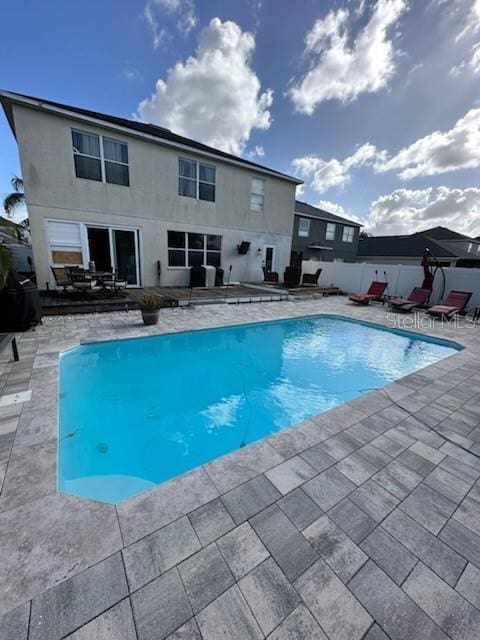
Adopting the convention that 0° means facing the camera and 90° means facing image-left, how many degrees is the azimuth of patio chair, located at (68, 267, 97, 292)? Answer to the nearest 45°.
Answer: approximately 315°

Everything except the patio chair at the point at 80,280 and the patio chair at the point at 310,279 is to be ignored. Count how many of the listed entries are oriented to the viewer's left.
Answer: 1

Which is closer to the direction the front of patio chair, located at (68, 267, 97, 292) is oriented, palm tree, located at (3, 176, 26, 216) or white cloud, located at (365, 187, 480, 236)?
the white cloud

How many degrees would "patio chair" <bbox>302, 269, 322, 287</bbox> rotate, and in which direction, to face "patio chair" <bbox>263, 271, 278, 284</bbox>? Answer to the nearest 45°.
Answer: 0° — it already faces it

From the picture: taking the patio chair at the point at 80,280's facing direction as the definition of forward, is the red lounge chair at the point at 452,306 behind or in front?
in front

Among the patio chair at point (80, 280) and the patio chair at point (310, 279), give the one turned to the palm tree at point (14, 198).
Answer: the patio chair at point (310, 279)

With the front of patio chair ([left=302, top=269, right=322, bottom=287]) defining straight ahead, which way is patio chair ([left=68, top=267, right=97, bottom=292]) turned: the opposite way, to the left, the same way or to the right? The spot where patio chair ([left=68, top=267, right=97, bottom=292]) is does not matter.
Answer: the opposite way

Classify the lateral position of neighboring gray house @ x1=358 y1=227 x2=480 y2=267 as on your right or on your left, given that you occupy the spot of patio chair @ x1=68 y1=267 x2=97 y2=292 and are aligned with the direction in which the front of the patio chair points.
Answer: on your left
